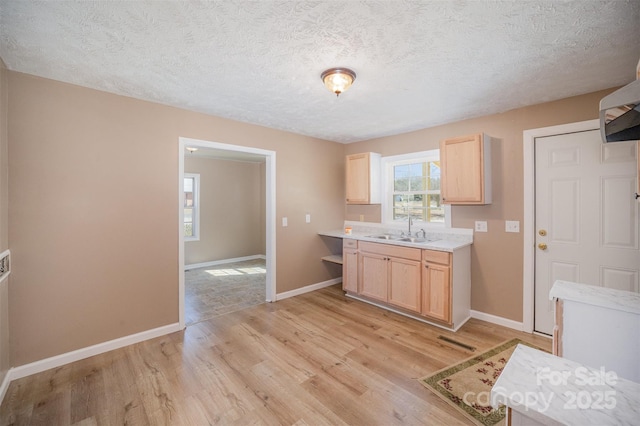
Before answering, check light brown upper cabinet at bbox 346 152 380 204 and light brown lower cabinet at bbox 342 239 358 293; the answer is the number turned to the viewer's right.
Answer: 0

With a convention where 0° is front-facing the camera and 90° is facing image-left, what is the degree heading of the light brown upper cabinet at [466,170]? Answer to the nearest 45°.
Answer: approximately 45°

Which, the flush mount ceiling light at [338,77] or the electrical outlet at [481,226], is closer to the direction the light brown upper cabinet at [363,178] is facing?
the flush mount ceiling light

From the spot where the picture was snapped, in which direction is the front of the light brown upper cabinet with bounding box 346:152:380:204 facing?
facing the viewer and to the left of the viewer

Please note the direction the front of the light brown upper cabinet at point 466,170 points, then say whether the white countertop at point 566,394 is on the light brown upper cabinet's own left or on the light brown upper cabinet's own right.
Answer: on the light brown upper cabinet's own left

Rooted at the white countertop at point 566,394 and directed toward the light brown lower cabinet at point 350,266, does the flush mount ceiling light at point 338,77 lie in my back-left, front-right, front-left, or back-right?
front-left

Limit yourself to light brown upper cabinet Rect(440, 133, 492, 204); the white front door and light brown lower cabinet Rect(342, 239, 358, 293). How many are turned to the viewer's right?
0

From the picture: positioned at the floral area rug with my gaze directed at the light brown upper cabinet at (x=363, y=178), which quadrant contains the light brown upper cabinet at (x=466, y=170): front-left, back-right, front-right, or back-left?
front-right

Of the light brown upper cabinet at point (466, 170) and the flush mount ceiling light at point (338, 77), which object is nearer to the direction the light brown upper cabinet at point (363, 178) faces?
the flush mount ceiling light

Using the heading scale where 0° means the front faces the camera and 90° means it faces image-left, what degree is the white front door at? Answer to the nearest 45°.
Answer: approximately 45°
